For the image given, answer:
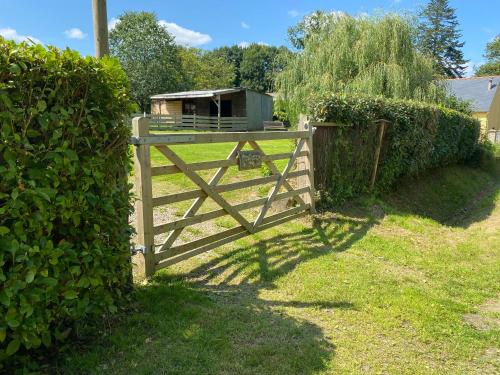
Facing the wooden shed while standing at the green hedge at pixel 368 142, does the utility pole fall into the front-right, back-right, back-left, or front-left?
back-left

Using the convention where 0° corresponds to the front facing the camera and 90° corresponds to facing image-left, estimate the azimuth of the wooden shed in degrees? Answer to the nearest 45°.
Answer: approximately 45°

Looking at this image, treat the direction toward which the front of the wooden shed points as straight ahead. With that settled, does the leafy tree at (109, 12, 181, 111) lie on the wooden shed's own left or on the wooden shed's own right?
on the wooden shed's own right

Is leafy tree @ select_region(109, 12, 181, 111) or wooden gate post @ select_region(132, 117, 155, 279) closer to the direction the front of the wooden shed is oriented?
the wooden gate post

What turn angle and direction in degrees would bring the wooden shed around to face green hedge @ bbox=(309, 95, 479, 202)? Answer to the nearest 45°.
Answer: approximately 45° to its left

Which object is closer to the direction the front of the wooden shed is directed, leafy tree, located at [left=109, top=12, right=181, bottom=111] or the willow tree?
the willow tree

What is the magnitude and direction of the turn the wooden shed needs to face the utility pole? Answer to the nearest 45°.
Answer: approximately 45° to its left
